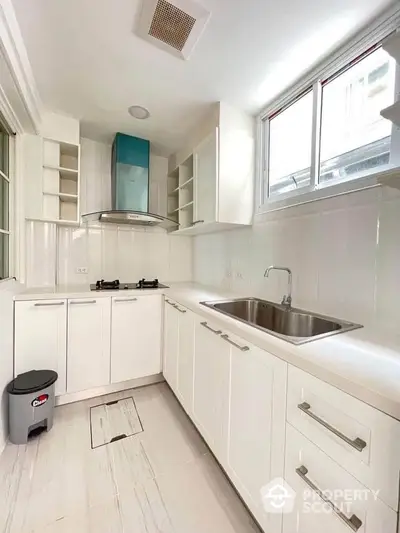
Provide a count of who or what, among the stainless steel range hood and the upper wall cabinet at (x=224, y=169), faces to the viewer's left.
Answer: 1

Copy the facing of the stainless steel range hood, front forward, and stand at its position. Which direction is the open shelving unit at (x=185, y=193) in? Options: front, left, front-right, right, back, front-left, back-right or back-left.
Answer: left

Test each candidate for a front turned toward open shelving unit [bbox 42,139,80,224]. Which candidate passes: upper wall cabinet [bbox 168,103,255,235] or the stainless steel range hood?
the upper wall cabinet

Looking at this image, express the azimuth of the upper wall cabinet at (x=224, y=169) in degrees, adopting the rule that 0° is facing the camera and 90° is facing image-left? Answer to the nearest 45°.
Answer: approximately 90°

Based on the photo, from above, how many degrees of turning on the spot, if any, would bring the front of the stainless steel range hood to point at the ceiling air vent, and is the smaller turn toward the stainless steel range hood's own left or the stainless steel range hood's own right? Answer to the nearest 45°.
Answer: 0° — it already faces it

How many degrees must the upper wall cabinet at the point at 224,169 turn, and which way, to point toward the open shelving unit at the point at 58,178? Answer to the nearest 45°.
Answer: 0° — it already faces it

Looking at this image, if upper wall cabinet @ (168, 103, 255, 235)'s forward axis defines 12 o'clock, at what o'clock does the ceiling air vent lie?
The ceiling air vent is roughly at 10 o'clock from the upper wall cabinet.

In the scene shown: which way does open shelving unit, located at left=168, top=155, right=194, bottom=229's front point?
to the viewer's left

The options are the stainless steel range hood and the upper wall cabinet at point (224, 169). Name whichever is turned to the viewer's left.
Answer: the upper wall cabinet

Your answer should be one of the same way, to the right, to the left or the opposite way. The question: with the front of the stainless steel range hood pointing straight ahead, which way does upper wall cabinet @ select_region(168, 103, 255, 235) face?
to the right

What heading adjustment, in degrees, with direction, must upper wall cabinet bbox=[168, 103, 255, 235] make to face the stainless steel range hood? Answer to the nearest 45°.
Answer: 0° — it already faces it

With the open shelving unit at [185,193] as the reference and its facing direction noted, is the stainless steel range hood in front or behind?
in front
